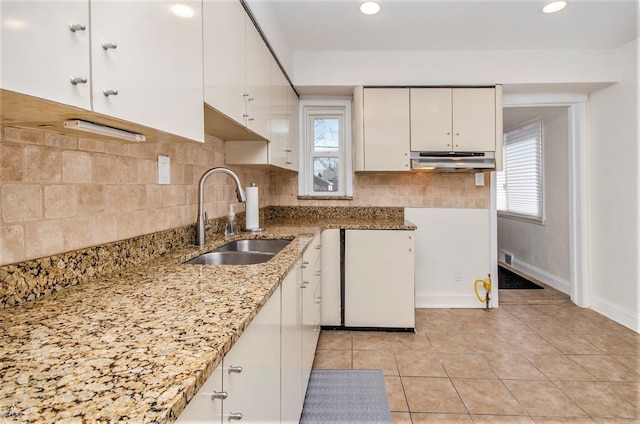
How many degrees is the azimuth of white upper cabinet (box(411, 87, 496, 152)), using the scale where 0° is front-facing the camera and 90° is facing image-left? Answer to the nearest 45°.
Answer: approximately 0°

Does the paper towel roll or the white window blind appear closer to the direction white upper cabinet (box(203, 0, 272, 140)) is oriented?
the white window blind

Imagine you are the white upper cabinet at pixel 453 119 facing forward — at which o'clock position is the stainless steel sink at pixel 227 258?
The stainless steel sink is roughly at 1 o'clock from the white upper cabinet.

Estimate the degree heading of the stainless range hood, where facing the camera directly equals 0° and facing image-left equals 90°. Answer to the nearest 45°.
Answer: approximately 0°

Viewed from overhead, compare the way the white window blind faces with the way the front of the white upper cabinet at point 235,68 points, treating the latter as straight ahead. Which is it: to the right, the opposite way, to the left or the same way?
the opposite way

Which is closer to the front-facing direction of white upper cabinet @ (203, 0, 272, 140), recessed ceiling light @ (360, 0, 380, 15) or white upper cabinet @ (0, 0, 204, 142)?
the recessed ceiling light

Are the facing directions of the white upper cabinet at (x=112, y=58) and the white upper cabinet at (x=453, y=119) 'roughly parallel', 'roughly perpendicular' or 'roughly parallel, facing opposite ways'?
roughly perpendicular

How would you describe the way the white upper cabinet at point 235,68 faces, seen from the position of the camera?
facing to the right of the viewer
